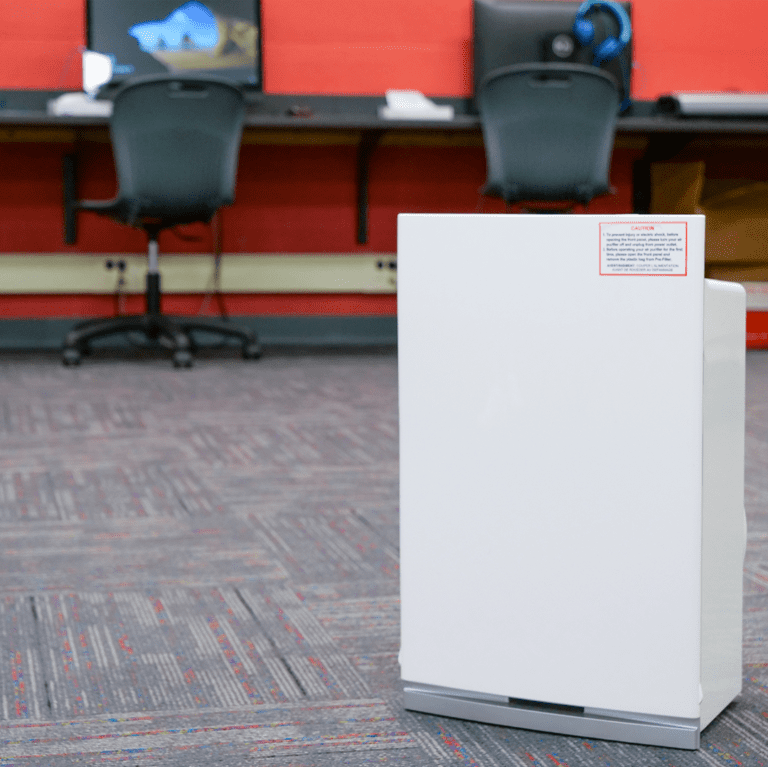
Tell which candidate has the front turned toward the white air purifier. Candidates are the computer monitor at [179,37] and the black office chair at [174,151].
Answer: the computer monitor

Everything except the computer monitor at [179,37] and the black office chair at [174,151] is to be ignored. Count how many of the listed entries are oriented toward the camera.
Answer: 1

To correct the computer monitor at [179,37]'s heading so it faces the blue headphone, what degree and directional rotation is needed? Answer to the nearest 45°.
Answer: approximately 90° to its left

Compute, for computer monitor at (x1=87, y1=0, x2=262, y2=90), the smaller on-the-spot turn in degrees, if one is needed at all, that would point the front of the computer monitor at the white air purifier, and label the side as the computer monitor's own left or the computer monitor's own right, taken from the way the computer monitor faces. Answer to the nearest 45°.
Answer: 0° — it already faces it

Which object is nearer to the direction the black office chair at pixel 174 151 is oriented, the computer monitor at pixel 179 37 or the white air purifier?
the computer monitor

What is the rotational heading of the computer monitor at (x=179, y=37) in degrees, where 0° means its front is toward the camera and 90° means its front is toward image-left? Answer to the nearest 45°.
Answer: approximately 0°

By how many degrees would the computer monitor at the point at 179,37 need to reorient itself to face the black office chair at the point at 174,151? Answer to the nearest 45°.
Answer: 0° — it already faces it

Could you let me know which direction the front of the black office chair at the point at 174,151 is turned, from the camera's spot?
facing away from the viewer and to the left of the viewer
